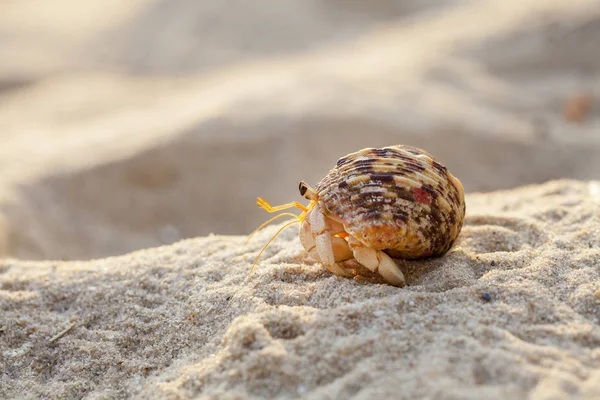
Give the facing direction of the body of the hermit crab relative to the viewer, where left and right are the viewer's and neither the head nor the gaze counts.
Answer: facing to the left of the viewer
